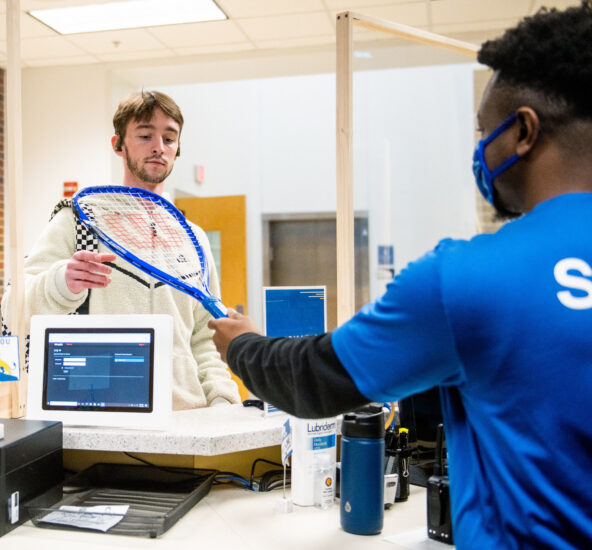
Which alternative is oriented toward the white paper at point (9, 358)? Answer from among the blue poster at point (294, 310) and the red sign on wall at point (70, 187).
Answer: the red sign on wall

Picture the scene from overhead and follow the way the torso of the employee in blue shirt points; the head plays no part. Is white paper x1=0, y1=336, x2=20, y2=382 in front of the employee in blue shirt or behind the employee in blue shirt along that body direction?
in front

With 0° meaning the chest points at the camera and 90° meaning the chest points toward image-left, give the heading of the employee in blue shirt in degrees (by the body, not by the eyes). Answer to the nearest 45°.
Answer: approximately 135°

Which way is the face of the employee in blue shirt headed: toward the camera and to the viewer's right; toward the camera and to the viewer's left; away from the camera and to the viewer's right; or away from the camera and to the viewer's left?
away from the camera and to the viewer's left

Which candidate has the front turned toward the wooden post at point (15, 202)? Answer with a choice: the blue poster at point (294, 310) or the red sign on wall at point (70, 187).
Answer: the red sign on wall

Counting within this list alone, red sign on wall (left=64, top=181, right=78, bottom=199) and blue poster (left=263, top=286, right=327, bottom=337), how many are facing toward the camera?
2

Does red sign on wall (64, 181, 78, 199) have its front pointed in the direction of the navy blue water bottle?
yes

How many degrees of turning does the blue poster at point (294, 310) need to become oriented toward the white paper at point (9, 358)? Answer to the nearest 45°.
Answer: approximately 90° to its right

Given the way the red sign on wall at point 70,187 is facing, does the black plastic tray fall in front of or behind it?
in front

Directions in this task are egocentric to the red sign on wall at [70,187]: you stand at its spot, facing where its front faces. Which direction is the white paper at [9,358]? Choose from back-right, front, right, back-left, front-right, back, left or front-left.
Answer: front

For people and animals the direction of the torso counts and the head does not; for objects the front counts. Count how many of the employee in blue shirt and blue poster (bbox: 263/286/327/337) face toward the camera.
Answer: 1

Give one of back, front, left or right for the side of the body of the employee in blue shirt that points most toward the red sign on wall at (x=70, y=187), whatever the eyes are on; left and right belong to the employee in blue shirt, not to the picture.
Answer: front

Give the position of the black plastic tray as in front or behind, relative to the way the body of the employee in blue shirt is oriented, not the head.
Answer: in front

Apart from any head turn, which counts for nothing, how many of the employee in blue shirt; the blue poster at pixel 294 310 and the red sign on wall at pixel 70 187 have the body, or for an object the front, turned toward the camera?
2
